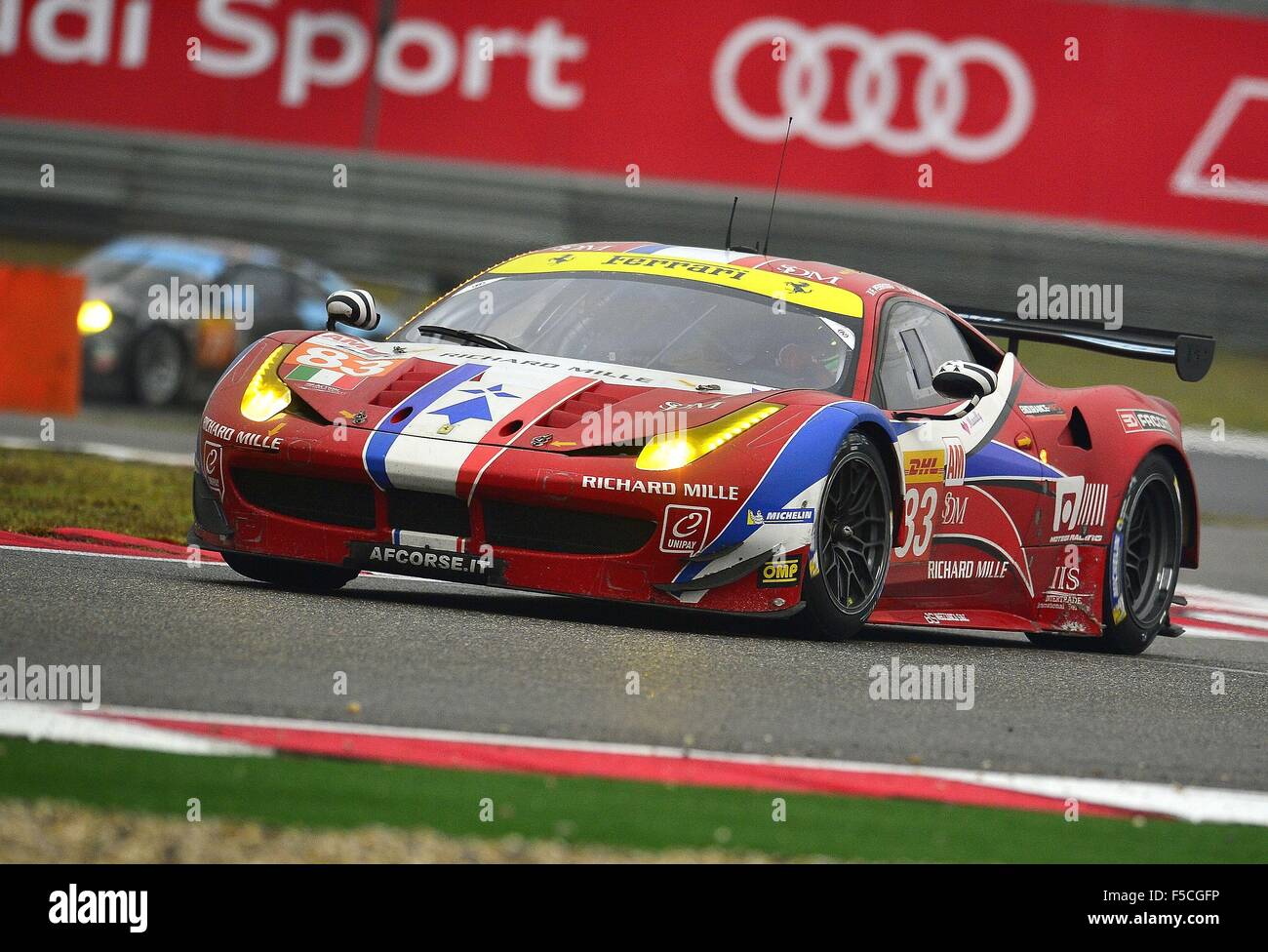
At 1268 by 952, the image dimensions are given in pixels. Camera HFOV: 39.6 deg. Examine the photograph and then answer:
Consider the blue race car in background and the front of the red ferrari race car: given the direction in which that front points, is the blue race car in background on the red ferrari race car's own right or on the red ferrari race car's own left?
on the red ferrari race car's own right

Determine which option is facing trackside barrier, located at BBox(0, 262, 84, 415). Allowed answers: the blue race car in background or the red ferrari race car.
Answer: the blue race car in background

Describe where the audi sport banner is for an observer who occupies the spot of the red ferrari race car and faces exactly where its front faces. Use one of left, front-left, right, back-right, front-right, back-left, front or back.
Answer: back-right

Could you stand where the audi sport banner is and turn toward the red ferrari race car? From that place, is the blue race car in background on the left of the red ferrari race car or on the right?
right

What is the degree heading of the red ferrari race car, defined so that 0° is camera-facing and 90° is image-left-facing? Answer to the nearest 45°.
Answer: approximately 45°

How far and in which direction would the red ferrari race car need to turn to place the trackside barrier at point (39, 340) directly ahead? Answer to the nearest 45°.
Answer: approximately 90° to its right

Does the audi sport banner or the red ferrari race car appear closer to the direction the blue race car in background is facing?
the red ferrari race car

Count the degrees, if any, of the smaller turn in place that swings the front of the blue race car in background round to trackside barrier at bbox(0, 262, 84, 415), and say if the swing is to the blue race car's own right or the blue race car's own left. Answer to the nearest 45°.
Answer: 0° — it already faces it
